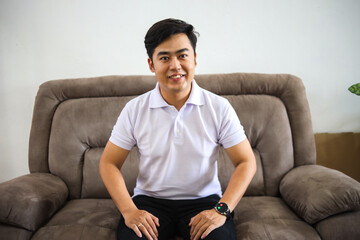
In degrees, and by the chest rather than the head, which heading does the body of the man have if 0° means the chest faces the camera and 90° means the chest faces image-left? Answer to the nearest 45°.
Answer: approximately 0°
